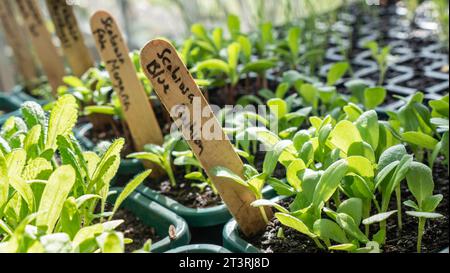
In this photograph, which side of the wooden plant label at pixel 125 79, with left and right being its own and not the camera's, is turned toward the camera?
front

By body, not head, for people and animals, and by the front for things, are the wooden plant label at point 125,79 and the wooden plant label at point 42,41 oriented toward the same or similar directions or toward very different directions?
same or similar directions

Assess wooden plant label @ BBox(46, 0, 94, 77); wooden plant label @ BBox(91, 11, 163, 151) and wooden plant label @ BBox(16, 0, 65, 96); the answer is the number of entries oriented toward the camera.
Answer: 3

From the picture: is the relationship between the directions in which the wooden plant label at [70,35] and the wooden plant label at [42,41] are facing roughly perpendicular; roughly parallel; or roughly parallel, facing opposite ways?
roughly parallel

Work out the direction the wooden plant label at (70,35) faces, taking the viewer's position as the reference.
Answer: facing the viewer

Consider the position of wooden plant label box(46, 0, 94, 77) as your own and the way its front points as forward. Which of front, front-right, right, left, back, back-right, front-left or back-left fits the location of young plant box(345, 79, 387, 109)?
front-left

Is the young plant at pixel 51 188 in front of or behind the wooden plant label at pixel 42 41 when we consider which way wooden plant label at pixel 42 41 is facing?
in front

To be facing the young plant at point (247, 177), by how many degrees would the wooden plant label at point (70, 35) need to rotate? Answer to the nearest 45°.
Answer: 0° — it already faces it

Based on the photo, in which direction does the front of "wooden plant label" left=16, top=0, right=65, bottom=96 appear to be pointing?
toward the camera

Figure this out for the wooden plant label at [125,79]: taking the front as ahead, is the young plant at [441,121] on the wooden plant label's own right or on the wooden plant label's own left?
on the wooden plant label's own left

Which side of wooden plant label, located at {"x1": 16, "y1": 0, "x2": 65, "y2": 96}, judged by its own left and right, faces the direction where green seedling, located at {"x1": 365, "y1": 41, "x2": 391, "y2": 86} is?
left

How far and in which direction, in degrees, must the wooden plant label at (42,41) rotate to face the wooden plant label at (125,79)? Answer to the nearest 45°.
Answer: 0° — it already faces it

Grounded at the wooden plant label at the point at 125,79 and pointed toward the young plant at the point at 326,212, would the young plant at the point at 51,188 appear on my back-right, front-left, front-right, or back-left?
front-right

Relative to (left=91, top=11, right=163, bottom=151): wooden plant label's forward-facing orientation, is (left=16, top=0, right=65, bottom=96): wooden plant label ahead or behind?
behind
